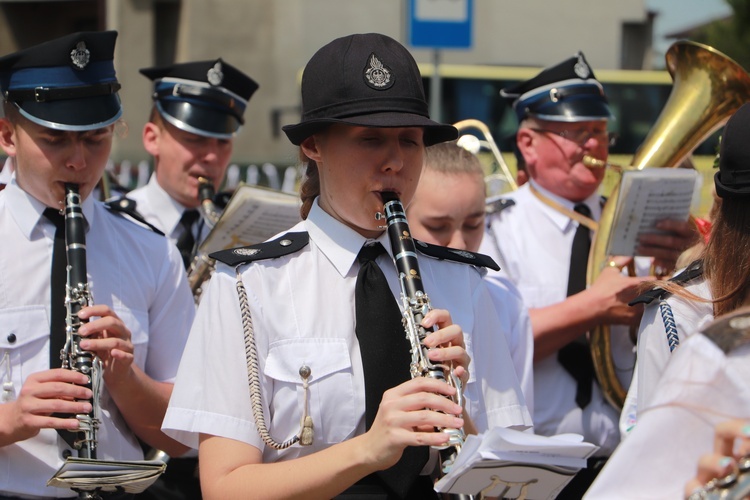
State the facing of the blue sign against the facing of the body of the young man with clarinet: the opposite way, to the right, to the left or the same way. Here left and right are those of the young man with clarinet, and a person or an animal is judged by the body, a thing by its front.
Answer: the same way

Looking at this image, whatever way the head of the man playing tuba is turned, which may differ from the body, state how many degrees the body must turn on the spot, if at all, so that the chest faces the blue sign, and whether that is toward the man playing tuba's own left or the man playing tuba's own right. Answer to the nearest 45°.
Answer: approximately 180°

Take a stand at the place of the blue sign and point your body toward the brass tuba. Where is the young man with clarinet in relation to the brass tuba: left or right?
right

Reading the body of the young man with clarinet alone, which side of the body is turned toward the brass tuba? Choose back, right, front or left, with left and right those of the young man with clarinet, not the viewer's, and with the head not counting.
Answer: left

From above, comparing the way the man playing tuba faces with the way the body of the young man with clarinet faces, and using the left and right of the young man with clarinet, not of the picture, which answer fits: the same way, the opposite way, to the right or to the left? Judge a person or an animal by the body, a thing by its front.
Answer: the same way

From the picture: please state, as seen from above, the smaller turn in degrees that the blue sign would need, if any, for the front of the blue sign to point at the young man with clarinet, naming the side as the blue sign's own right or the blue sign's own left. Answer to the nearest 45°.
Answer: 0° — it already faces them

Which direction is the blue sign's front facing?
toward the camera

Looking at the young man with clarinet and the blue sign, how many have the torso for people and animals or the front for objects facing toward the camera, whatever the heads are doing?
2

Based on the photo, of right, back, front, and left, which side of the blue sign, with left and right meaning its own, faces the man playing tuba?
front

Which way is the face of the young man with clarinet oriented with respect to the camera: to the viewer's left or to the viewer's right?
to the viewer's right

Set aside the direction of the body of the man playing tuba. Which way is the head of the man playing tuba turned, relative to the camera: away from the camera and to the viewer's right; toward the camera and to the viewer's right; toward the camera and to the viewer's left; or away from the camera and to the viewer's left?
toward the camera and to the viewer's right

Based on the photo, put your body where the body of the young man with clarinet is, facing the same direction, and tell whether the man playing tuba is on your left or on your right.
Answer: on your left
